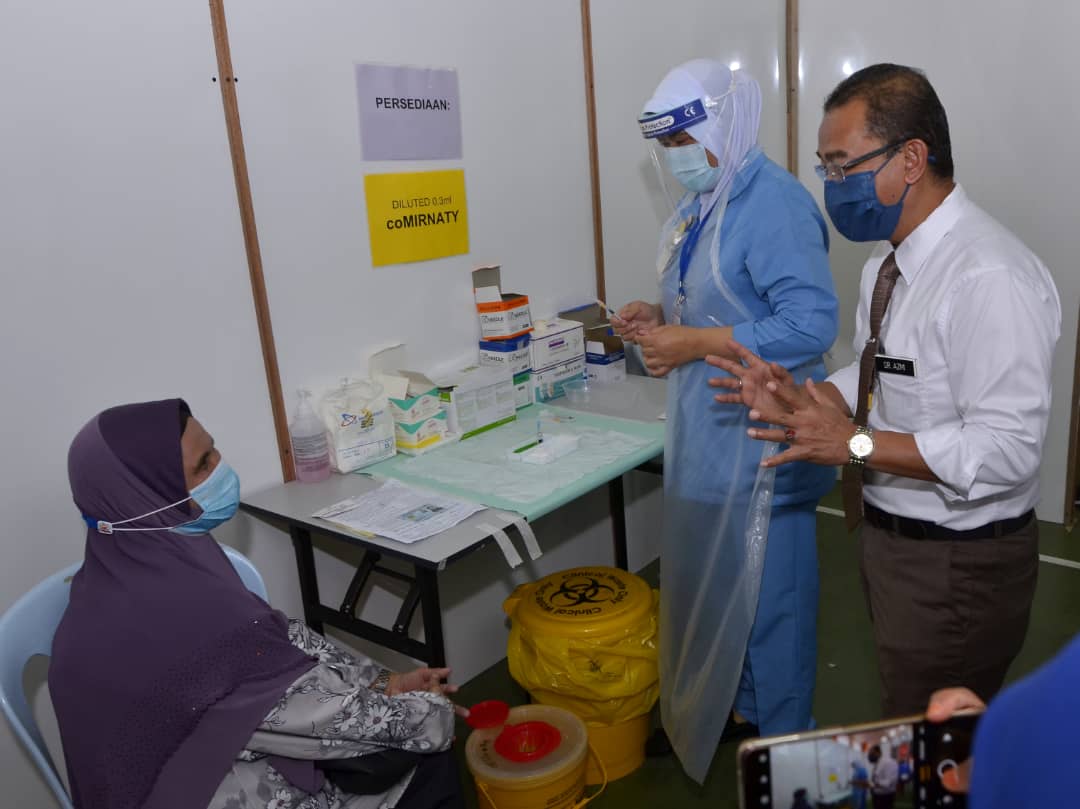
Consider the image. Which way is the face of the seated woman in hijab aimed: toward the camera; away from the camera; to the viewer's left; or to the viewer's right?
to the viewer's right

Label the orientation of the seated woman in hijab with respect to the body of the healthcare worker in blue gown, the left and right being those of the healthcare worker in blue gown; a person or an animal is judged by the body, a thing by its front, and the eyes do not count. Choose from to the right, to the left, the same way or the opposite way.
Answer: the opposite way

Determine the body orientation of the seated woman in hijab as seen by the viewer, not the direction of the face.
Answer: to the viewer's right

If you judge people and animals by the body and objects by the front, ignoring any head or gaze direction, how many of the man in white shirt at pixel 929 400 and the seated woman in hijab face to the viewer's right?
1

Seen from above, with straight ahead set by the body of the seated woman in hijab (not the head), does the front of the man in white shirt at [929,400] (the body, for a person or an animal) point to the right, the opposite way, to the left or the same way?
the opposite way

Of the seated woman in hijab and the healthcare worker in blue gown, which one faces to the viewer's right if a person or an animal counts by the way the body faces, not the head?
the seated woman in hijab

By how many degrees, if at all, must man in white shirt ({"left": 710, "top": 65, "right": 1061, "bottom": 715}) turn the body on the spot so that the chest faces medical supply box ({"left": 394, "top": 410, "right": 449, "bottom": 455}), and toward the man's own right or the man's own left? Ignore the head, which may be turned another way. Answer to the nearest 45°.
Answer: approximately 45° to the man's own right

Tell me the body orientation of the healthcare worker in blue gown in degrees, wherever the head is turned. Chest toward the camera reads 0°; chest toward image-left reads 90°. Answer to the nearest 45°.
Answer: approximately 45°
